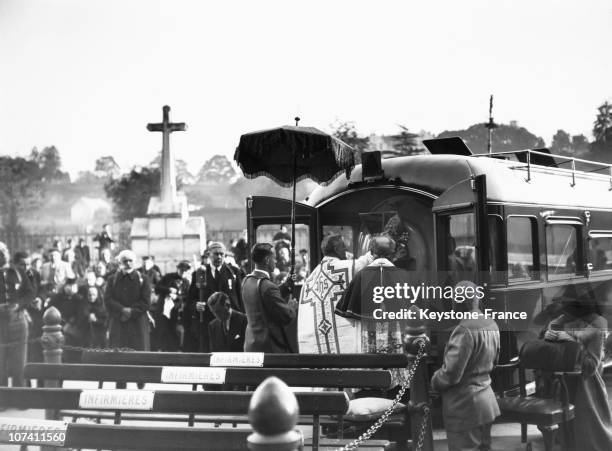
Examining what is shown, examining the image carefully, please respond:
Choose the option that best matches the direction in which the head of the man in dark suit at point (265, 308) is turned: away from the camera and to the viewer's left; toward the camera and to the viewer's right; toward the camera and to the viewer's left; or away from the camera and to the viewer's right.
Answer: away from the camera and to the viewer's right

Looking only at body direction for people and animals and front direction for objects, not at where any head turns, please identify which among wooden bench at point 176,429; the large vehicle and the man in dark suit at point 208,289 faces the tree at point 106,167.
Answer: the wooden bench

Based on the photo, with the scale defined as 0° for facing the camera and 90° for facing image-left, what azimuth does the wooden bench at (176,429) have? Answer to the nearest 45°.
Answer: approximately 180°

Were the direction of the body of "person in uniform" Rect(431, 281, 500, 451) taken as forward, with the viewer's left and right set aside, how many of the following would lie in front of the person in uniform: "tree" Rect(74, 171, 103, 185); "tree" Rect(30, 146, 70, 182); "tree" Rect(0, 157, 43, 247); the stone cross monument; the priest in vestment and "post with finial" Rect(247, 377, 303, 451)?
5

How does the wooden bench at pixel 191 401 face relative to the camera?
away from the camera

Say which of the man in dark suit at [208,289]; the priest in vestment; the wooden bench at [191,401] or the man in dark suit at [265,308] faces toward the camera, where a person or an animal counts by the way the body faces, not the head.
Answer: the man in dark suit at [208,289]

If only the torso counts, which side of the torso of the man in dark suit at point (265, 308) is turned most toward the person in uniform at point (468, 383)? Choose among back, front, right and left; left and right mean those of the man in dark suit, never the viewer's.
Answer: right

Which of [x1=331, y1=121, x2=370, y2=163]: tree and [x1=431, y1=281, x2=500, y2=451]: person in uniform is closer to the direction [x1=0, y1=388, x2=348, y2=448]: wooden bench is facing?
the tree

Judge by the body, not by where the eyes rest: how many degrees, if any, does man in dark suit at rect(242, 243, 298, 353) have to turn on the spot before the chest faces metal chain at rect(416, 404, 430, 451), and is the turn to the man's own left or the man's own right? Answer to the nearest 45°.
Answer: approximately 90° to the man's own right

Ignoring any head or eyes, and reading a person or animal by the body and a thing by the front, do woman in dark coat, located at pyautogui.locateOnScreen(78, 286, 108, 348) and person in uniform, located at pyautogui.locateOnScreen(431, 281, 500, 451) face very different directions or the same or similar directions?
very different directions

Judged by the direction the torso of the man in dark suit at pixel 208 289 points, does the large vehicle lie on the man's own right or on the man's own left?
on the man's own left

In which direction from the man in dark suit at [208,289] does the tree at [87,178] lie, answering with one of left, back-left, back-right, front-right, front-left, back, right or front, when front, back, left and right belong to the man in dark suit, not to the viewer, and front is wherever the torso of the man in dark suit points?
back-right

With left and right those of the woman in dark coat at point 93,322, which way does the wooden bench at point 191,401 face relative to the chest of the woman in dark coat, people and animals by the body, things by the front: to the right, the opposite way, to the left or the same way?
the opposite way

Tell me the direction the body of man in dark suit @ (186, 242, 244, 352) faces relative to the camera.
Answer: toward the camera

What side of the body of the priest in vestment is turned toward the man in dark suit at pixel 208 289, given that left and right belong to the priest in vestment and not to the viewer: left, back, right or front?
left
